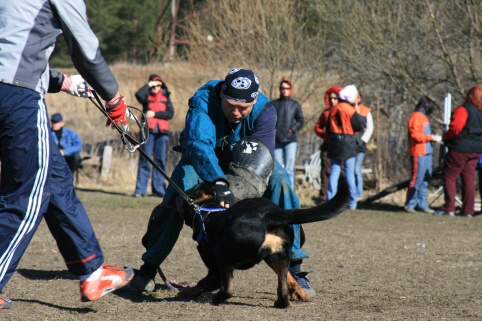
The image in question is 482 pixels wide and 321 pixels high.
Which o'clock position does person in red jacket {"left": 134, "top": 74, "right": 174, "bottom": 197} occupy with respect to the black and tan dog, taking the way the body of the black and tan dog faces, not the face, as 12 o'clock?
The person in red jacket is roughly at 1 o'clock from the black and tan dog.

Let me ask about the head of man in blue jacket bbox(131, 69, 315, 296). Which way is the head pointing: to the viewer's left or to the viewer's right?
to the viewer's left

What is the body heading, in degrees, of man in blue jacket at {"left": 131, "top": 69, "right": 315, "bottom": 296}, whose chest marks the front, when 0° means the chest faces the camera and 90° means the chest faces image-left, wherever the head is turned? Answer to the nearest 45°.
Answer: approximately 0°

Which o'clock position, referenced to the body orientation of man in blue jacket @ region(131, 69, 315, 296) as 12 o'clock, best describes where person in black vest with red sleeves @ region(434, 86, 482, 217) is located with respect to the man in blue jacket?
The person in black vest with red sleeves is roughly at 7 o'clock from the man in blue jacket.

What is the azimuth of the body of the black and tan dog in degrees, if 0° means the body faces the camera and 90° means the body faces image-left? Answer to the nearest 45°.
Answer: approximately 135°

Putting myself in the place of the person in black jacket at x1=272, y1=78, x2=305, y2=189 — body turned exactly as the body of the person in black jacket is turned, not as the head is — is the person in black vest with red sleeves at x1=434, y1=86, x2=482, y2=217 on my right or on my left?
on my left

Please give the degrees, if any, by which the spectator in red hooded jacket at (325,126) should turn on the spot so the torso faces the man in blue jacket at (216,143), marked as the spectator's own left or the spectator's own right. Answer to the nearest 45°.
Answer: approximately 45° to the spectator's own right

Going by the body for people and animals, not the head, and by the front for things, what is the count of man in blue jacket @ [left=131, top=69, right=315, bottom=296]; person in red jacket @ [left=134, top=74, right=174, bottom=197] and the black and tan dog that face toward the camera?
2

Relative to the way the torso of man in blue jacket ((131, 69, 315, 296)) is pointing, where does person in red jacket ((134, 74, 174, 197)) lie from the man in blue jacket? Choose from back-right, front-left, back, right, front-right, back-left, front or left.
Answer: back
